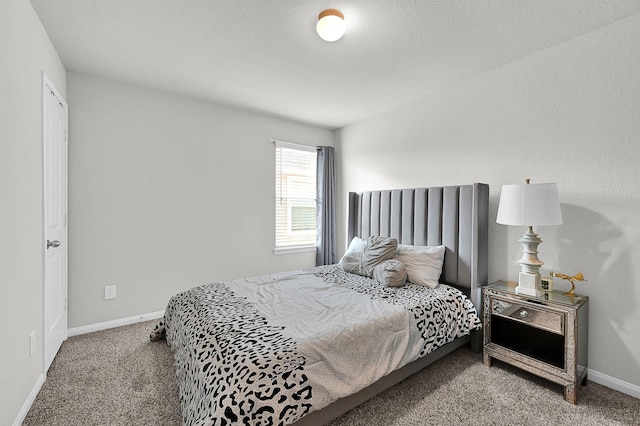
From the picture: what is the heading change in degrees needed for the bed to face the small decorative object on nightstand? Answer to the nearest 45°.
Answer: approximately 135° to its left

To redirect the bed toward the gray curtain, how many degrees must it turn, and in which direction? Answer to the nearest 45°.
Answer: approximately 135° to its right

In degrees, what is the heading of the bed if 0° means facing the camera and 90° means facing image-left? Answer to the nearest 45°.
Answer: approximately 45°

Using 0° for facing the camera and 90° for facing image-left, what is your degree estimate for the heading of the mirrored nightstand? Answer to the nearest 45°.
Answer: approximately 45°

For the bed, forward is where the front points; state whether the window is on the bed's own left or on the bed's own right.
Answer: on the bed's own right

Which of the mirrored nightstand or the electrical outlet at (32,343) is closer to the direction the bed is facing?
the electrical outlet
